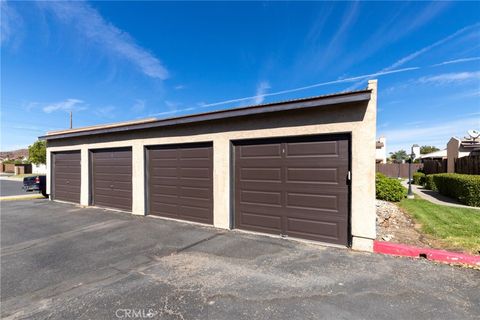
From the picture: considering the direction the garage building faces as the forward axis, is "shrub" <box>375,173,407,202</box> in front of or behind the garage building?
behind

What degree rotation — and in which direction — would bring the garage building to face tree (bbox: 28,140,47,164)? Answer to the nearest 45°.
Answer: approximately 90° to its right

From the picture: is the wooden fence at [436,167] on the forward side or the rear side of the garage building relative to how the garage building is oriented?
on the rear side

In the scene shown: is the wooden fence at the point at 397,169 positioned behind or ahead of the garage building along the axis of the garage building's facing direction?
behind

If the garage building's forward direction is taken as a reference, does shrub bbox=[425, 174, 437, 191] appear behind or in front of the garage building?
behind

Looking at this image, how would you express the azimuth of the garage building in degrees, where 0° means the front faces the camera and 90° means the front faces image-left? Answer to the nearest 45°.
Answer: approximately 45°

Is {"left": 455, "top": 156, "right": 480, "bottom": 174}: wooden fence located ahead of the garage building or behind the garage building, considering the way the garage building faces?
behind

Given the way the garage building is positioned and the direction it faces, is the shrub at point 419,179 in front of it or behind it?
behind

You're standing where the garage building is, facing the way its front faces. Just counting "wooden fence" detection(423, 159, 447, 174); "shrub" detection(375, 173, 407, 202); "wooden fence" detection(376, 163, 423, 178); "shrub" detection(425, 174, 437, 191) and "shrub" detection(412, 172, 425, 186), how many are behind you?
5
